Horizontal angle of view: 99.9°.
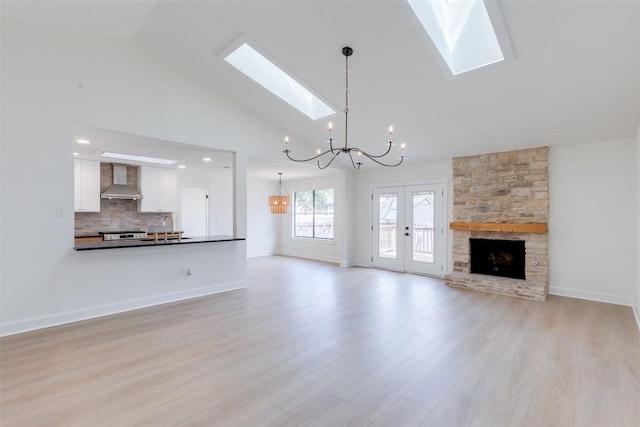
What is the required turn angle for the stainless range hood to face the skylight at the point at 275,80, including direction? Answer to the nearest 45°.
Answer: approximately 45° to its left

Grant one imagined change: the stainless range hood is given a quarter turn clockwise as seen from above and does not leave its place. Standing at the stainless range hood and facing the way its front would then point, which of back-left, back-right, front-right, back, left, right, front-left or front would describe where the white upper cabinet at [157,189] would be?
back

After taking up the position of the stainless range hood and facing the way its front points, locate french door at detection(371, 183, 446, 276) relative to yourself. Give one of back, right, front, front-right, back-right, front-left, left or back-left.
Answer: front-left

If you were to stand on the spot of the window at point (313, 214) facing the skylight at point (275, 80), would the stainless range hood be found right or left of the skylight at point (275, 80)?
right

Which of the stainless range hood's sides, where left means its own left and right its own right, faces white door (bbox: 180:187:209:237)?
left

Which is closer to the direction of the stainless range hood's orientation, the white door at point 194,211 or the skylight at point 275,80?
the skylight

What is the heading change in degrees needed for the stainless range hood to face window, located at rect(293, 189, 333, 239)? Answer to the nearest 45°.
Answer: approximately 90° to its left

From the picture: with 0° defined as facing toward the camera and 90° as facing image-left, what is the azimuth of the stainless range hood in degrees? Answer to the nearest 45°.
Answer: approximately 0°
